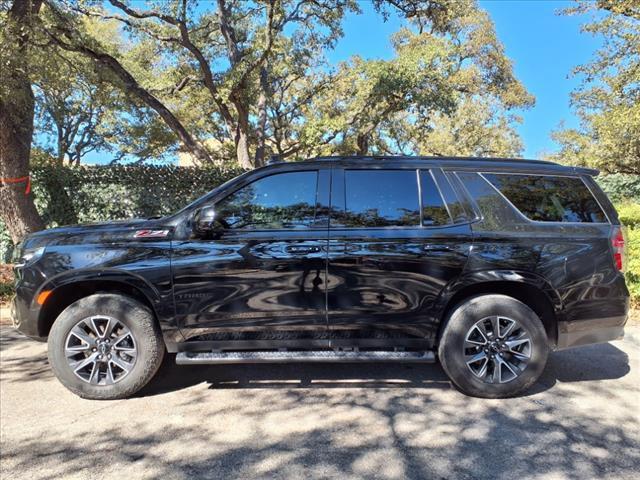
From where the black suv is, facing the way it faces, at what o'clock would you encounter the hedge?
The hedge is roughly at 2 o'clock from the black suv.

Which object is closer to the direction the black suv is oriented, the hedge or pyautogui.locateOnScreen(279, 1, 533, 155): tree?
the hedge

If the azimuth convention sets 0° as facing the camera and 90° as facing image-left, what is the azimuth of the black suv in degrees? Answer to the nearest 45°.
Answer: approximately 90°

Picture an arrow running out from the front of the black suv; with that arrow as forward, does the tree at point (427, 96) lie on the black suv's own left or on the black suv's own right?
on the black suv's own right
